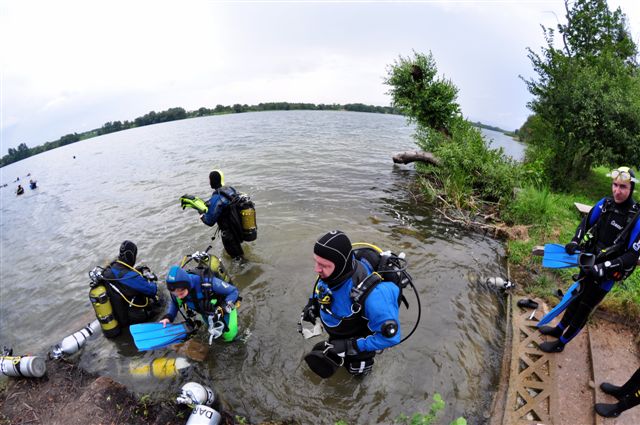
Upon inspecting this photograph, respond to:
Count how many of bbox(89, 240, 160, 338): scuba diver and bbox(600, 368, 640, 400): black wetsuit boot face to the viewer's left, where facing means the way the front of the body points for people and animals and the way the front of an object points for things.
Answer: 1

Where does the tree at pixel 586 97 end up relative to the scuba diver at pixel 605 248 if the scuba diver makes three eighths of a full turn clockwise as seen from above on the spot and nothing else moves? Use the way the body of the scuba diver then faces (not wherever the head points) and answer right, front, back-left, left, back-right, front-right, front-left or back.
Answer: front

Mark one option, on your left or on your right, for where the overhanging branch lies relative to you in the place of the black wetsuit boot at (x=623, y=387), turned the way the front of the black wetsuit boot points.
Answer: on your right

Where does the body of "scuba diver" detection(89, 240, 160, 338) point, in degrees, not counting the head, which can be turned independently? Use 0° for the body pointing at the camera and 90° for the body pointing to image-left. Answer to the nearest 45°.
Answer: approximately 225°

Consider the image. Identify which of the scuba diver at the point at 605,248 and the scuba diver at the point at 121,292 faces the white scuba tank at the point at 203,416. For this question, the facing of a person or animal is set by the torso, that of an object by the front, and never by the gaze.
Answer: the scuba diver at the point at 605,248

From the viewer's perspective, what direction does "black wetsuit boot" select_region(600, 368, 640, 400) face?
to the viewer's left

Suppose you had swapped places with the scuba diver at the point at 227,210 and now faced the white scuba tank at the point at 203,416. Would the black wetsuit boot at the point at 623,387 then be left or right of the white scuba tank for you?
left
